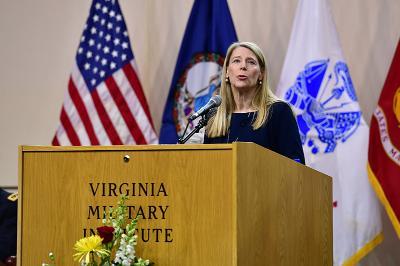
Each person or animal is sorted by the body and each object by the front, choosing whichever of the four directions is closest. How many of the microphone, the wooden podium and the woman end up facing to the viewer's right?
1

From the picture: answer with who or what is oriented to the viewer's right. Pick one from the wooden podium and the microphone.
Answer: the microphone

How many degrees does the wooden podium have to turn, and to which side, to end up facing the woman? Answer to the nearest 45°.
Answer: approximately 135° to its right

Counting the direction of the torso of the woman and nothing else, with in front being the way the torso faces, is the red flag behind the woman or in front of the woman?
behind

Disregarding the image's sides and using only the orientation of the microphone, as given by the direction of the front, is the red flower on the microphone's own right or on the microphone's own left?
on the microphone's own right

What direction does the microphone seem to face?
to the viewer's right

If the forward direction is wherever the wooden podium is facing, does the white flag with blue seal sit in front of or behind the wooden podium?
behind

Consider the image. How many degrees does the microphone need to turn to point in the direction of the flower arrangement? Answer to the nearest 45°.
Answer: approximately 135° to its right

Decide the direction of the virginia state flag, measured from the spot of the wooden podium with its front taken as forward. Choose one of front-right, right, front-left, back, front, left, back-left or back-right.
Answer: back-right

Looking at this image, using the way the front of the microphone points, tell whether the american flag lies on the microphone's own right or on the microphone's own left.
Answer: on the microphone's own left

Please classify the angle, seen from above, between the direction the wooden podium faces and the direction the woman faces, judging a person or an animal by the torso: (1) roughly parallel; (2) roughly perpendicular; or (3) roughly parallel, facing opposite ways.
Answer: roughly parallel

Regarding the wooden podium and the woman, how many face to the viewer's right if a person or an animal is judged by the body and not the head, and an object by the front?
0

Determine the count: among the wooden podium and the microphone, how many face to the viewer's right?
1

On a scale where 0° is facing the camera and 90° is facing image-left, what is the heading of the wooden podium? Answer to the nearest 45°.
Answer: approximately 45°
